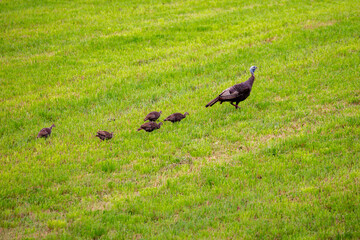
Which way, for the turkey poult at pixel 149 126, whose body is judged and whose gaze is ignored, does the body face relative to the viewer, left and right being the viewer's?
facing to the right of the viewer

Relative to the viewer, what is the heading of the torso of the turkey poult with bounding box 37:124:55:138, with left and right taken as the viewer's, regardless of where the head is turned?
facing to the right of the viewer

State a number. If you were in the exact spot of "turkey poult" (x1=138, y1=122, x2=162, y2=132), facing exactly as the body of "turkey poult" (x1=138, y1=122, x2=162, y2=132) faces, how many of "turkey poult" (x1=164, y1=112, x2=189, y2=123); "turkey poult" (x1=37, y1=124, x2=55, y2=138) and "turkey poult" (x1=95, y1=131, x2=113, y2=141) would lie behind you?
2

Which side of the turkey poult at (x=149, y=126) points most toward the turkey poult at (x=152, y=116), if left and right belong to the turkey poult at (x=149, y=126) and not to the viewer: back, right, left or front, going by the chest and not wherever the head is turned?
left

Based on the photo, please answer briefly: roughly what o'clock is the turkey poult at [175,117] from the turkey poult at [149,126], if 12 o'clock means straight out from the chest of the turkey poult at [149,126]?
the turkey poult at [175,117] is roughly at 11 o'clock from the turkey poult at [149,126].

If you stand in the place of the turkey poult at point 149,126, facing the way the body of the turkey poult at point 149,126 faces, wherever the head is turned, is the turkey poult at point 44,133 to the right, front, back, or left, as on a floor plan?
back

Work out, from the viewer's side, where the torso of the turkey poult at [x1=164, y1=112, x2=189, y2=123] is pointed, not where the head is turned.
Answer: to the viewer's right

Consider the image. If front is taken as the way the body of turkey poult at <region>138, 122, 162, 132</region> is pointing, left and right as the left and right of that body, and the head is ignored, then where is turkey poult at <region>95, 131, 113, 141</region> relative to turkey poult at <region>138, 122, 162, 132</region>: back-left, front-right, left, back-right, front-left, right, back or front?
back

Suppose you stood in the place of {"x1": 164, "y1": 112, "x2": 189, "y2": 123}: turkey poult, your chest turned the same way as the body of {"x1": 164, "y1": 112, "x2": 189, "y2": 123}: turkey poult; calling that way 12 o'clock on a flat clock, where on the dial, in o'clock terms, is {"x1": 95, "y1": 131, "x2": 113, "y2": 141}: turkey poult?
{"x1": 95, "y1": 131, "x2": 113, "y2": 141}: turkey poult is roughly at 5 o'clock from {"x1": 164, "y1": 112, "x2": 189, "y2": 123}: turkey poult.

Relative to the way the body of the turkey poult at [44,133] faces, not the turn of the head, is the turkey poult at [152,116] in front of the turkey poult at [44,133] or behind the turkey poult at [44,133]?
in front

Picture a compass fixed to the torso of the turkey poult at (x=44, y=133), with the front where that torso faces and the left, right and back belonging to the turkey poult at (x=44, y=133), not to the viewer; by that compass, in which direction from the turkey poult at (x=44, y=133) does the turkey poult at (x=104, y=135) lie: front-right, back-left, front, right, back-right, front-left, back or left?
front-right

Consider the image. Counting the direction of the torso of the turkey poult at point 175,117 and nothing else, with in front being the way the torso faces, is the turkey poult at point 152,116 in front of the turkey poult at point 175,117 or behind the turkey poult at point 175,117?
behind

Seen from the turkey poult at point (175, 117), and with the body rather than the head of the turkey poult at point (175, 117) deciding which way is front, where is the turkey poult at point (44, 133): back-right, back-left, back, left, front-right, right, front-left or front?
back
